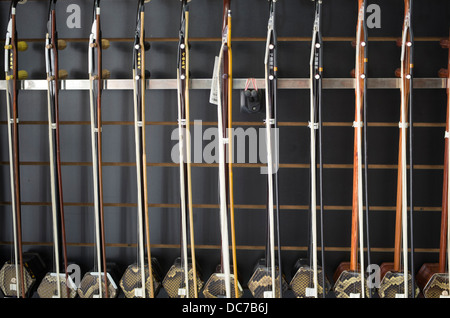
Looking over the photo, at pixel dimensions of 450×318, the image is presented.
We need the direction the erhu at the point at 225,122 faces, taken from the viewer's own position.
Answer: facing the viewer

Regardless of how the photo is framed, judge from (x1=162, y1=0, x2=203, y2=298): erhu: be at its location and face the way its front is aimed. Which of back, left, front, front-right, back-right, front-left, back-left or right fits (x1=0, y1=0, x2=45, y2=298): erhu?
right

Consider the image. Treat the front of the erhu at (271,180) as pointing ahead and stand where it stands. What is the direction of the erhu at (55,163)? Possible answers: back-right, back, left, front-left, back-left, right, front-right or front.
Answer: right

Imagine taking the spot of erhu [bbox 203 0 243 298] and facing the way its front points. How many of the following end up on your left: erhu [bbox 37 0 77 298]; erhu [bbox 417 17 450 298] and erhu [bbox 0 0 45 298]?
1

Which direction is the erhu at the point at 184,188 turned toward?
toward the camera

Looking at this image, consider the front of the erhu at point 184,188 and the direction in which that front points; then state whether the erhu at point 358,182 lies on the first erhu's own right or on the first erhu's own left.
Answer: on the first erhu's own left

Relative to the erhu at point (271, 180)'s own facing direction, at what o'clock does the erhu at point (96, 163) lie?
the erhu at point (96, 163) is roughly at 3 o'clock from the erhu at point (271, 180).

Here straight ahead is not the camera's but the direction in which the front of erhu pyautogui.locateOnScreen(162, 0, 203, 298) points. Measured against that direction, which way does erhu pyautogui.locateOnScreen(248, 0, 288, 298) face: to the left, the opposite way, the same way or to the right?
the same way

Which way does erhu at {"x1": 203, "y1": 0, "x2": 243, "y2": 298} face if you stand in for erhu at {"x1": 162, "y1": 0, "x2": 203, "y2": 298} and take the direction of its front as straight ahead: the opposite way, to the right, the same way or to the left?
the same way

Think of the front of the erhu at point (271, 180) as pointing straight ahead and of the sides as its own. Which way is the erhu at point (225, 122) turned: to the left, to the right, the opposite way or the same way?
the same way
